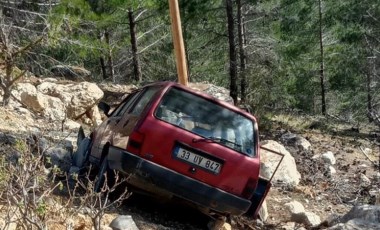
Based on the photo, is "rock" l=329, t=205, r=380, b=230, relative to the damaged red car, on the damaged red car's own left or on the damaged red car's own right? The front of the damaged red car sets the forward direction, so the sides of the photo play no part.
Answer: on the damaged red car's own right

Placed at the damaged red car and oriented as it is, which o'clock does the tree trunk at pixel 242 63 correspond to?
The tree trunk is roughly at 2 o'clock from the damaged red car.

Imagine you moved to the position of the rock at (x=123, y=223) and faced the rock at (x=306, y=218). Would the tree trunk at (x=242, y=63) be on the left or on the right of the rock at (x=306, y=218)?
left

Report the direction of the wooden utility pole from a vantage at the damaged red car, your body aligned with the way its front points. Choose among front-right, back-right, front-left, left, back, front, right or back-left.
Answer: front-right

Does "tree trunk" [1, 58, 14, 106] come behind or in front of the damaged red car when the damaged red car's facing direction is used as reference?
in front

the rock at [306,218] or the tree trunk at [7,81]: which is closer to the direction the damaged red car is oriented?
the tree trunk

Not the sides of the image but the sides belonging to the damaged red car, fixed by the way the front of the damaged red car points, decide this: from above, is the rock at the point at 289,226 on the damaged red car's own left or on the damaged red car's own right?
on the damaged red car's own right

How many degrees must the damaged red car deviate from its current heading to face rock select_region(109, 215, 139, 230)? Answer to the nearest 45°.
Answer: approximately 180°

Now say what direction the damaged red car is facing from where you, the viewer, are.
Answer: facing away from the viewer and to the left of the viewer

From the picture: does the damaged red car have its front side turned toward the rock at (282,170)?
no

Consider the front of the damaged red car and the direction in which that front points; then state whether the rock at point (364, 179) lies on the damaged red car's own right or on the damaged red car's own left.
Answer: on the damaged red car's own right

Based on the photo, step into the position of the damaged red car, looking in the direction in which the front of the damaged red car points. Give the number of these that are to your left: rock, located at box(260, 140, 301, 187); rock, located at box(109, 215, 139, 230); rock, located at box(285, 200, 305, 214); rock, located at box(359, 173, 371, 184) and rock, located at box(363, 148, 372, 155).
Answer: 1

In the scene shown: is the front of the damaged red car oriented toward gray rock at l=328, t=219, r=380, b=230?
no
